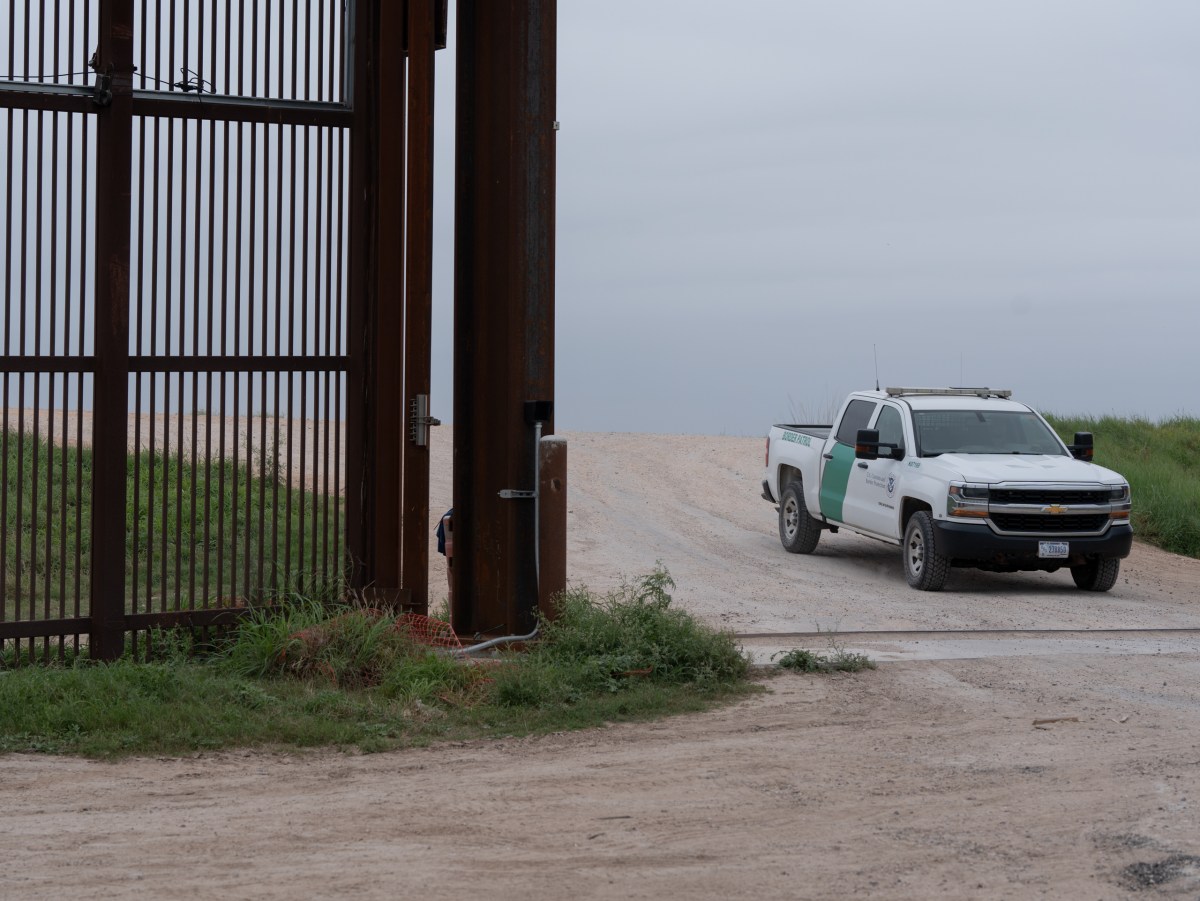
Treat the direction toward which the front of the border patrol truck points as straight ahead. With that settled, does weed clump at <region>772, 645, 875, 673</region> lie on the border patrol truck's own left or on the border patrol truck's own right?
on the border patrol truck's own right

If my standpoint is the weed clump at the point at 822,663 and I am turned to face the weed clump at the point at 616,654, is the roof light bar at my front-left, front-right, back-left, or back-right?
back-right

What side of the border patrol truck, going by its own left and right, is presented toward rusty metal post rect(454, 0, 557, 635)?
right

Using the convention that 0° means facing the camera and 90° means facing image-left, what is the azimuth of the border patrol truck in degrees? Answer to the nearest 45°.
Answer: approximately 315°

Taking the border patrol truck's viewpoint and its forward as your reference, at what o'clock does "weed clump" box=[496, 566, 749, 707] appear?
The weed clump is roughly at 2 o'clock from the border patrol truck.
